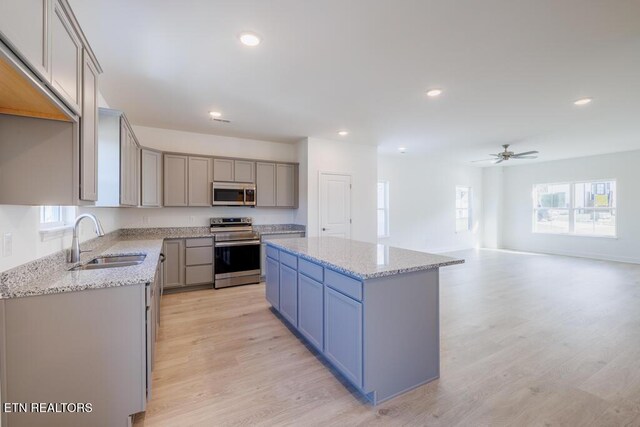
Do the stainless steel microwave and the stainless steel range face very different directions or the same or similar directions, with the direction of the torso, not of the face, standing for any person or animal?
same or similar directions

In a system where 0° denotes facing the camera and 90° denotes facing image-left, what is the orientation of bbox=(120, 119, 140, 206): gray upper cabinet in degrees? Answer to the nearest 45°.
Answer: approximately 270°

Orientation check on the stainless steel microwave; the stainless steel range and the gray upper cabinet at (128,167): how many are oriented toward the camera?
2

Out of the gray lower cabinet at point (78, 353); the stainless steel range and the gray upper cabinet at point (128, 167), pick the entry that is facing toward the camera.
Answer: the stainless steel range

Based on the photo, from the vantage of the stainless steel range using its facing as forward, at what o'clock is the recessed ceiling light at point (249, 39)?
The recessed ceiling light is roughly at 12 o'clock from the stainless steel range.

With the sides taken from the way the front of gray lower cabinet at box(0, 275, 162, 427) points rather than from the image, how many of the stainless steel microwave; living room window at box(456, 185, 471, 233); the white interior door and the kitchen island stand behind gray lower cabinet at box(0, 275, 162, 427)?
0

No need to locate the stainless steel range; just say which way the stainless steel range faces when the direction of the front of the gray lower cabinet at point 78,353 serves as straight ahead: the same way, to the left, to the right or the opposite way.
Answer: to the right

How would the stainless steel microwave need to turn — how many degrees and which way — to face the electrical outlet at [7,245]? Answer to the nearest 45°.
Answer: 0° — it already faces it

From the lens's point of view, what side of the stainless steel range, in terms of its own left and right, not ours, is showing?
front

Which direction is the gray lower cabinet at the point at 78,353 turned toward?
to the viewer's right

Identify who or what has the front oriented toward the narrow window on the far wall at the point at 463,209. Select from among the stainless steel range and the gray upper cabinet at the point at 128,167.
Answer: the gray upper cabinet

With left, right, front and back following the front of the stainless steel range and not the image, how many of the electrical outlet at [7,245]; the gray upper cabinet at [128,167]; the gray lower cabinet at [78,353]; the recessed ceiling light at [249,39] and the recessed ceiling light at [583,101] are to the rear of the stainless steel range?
0

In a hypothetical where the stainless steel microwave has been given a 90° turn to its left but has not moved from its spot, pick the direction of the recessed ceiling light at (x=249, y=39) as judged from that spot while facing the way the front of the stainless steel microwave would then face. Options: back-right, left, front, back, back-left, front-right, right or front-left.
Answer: right

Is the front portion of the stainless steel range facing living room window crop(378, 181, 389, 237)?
no

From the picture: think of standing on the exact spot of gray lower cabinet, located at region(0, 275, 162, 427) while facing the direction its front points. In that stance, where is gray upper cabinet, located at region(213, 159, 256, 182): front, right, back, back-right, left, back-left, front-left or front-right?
front-left

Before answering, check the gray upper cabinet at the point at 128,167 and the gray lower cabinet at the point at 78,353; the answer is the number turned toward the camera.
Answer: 0

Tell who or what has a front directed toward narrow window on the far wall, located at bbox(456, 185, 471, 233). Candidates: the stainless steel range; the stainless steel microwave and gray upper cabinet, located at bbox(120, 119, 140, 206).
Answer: the gray upper cabinet

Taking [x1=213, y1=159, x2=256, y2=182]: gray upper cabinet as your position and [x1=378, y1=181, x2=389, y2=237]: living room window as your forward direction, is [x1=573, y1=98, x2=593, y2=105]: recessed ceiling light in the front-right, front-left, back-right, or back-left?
front-right
